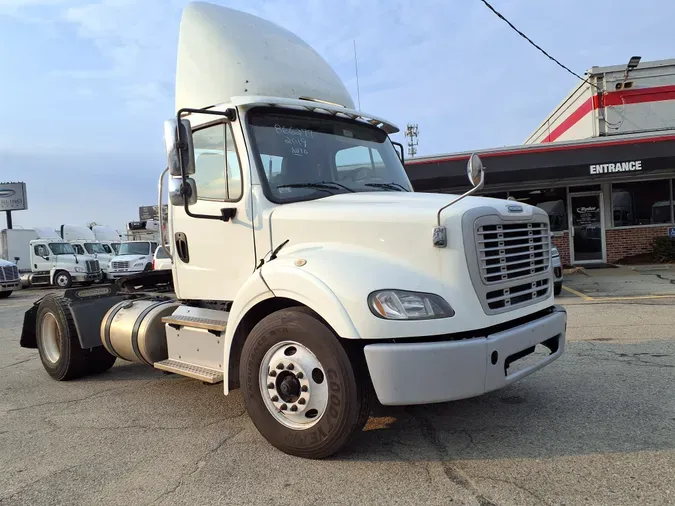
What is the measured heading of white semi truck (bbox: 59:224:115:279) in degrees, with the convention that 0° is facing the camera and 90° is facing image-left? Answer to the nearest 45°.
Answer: approximately 315°

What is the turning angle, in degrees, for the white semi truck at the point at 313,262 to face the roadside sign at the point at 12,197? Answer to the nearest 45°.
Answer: approximately 180°

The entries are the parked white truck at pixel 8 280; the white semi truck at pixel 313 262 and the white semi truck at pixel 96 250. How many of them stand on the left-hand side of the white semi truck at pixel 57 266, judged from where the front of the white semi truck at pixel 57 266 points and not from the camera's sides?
1

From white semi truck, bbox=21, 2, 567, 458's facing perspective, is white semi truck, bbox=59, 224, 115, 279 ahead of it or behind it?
behind

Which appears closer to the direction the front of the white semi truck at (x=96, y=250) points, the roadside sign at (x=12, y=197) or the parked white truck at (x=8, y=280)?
the parked white truck

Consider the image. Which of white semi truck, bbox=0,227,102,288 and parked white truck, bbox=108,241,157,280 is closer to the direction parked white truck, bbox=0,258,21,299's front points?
the parked white truck

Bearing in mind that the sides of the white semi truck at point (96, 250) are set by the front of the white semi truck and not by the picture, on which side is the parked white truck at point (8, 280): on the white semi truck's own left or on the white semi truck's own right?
on the white semi truck's own right

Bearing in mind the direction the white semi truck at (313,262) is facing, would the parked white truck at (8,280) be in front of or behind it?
behind
